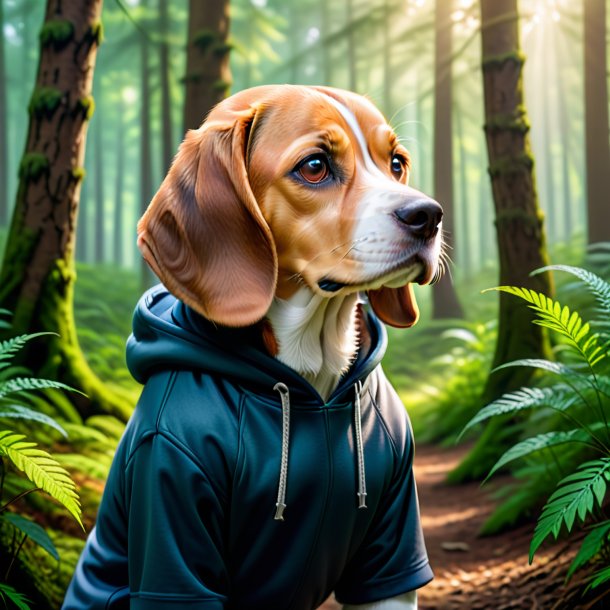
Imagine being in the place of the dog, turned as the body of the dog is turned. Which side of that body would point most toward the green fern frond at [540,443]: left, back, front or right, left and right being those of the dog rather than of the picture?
left

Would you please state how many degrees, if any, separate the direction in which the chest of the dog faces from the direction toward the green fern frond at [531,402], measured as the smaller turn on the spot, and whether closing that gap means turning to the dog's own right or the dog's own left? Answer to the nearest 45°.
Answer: approximately 90° to the dog's own left

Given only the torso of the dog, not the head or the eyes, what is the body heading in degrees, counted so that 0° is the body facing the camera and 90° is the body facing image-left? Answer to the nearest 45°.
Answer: approximately 315°
